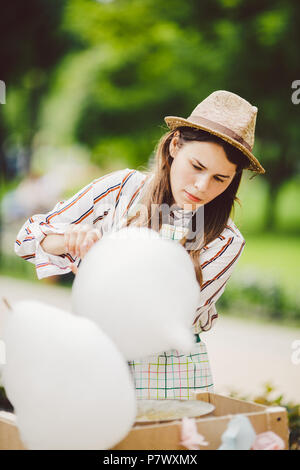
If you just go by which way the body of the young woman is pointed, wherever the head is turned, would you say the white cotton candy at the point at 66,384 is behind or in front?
in front

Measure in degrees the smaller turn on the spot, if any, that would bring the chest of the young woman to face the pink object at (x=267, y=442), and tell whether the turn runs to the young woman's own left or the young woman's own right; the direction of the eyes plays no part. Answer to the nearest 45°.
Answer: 0° — they already face it

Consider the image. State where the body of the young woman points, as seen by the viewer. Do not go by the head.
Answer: toward the camera

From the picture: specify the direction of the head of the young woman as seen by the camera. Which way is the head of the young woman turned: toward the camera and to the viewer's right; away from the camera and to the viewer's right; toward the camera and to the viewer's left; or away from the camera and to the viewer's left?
toward the camera and to the viewer's left

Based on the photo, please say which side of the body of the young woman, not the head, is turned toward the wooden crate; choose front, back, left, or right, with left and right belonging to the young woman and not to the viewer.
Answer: front

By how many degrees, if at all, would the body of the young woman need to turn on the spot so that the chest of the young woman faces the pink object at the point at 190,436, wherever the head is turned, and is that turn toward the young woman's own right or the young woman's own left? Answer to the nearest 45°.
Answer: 0° — they already face it

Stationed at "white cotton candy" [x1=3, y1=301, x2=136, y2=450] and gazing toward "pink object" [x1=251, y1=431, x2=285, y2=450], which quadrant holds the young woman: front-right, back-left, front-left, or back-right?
front-left

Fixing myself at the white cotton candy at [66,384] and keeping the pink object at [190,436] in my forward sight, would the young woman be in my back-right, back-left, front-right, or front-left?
front-left
